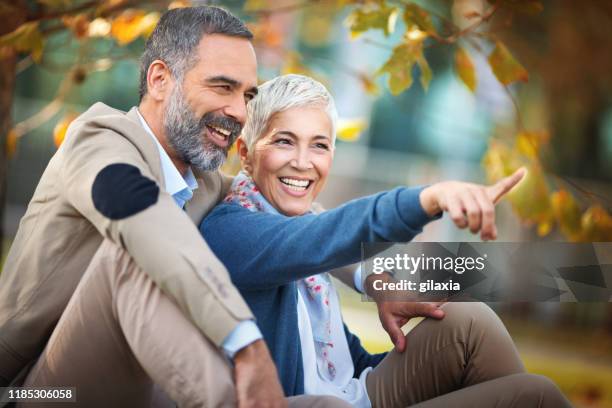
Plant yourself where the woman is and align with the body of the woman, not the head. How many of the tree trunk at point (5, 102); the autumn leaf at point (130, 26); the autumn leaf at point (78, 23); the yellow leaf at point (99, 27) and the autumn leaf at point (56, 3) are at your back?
5

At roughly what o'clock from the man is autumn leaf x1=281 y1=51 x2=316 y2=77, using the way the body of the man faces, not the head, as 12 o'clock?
The autumn leaf is roughly at 8 o'clock from the man.

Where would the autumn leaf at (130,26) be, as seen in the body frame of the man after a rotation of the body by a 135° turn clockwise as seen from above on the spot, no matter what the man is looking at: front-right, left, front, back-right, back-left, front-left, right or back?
right

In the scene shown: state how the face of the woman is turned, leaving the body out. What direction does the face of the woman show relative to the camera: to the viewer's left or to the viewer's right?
to the viewer's right

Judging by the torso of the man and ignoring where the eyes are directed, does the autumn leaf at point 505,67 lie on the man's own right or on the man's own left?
on the man's own left

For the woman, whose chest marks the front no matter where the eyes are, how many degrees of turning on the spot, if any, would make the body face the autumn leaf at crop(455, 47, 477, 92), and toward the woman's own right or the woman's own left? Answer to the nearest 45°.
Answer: approximately 135° to the woman's own left

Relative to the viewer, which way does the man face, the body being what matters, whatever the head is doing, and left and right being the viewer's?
facing the viewer and to the right of the viewer

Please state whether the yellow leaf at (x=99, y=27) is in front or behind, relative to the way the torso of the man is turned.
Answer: behind

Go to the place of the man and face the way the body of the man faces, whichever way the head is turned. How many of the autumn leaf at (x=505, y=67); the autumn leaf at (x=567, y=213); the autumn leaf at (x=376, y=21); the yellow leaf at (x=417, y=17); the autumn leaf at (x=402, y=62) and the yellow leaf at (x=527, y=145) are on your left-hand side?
6

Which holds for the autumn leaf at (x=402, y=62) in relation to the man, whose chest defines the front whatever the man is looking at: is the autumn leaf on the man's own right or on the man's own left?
on the man's own left

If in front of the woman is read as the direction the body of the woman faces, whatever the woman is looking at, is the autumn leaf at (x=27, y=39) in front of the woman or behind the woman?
behind

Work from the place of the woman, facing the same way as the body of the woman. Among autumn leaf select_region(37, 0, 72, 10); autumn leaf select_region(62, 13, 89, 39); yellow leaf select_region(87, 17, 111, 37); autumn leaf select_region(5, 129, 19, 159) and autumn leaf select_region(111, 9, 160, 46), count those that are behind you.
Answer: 5

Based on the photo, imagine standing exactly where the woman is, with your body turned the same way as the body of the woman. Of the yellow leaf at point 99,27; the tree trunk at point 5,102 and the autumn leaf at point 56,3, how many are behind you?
3

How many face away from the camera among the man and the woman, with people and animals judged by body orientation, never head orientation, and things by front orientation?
0

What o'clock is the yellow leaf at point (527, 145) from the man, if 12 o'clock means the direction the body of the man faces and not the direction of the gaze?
The yellow leaf is roughly at 9 o'clock from the man.

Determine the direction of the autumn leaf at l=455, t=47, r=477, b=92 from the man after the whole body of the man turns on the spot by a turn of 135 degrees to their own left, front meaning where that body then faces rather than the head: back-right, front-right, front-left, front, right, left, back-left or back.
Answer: front-right

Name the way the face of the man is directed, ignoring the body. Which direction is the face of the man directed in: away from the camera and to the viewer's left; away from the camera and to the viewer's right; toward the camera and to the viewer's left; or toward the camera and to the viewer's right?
toward the camera and to the viewer's right

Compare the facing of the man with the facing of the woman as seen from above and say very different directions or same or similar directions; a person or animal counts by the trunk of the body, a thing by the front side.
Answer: same or similar directions
